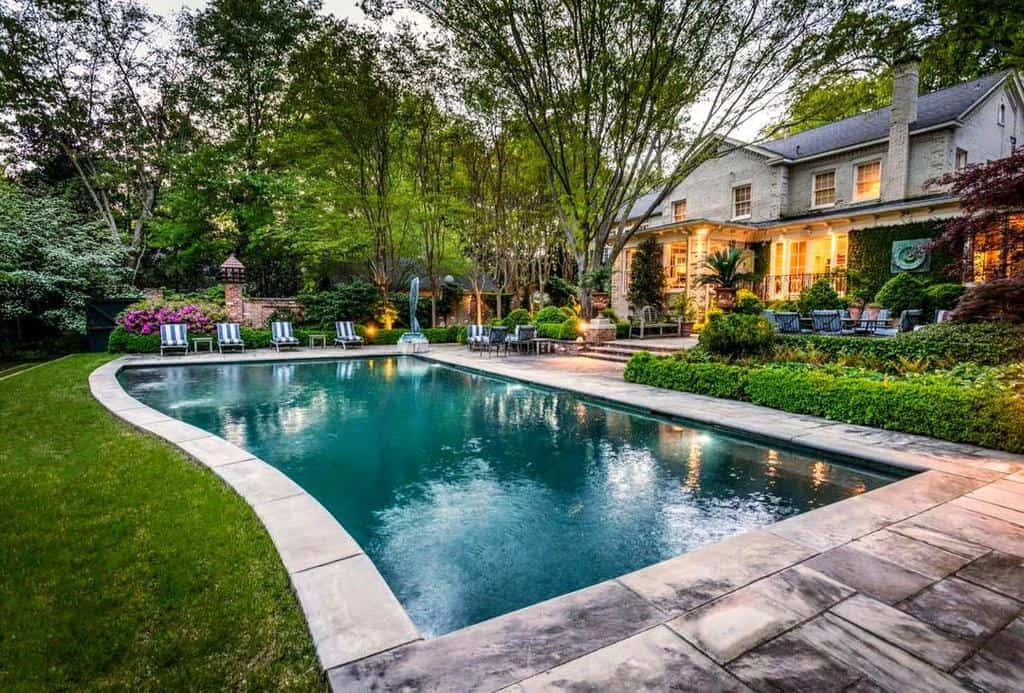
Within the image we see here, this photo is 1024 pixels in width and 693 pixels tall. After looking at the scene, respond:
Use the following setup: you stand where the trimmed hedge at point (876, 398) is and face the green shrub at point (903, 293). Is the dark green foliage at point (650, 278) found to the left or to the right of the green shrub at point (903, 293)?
left

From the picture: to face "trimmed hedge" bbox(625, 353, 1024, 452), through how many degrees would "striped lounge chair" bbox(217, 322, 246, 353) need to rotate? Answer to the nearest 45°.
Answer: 0° — it already faces it

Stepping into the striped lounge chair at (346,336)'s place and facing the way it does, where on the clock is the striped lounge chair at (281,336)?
the striped lounge chair at (281,336) is roughly at 4 o'clock from the striped lounge chair at (346,336).

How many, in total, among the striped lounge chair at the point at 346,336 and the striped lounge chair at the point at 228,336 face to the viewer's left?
0

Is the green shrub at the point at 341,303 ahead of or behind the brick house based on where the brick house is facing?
ahead

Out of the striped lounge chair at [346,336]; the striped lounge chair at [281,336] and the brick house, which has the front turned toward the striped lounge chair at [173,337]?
the brick house

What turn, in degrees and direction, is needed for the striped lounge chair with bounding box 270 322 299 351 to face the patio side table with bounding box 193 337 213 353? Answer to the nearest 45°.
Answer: approximately 135° to its right
